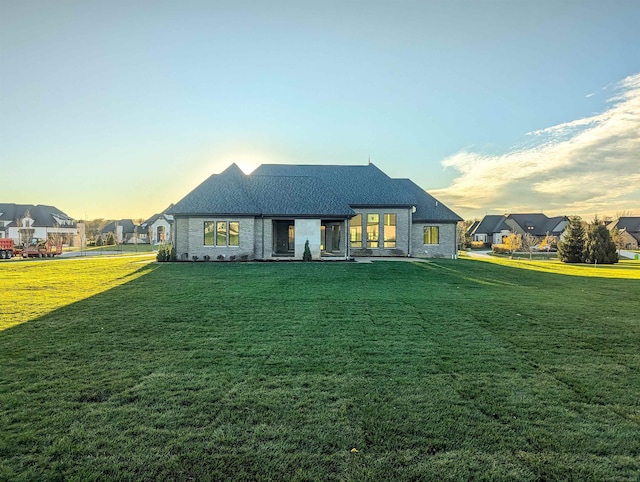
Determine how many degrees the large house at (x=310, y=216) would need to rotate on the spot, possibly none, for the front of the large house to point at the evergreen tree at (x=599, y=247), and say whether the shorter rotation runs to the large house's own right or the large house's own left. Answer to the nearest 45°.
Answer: approximately 90° to the large house's own right

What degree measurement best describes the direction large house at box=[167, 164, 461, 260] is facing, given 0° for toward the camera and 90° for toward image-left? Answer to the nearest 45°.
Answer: approximately 180°

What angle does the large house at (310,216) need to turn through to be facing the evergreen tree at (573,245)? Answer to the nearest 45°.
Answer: approximately 90° to its right

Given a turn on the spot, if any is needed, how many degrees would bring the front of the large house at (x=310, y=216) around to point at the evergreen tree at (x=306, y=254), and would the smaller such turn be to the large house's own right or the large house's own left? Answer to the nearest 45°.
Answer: approximately 180°
